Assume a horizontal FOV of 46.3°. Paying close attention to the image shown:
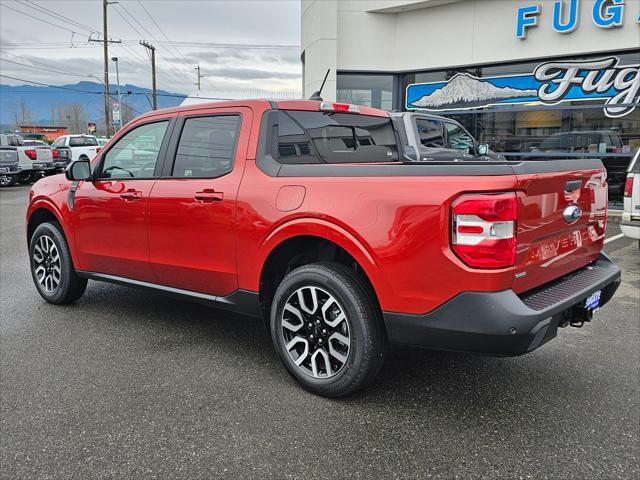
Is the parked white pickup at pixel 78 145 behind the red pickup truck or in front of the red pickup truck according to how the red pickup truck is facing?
in front

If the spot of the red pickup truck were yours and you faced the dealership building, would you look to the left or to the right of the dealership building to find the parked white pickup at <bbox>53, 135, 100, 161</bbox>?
left

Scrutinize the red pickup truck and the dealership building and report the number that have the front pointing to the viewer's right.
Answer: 0

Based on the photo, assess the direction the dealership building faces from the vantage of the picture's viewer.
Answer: facing the viewer and to the left of the viewer

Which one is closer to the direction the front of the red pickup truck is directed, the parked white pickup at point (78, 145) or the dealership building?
the parked white pickup

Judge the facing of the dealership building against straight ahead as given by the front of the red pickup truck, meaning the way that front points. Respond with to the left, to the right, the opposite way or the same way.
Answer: to the left

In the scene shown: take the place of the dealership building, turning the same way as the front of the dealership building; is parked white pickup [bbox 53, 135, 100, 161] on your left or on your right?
on your right

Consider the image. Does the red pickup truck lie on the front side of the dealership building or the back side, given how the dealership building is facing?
on the front side

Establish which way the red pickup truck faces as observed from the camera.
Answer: facing away from the viewer and to the left of the viewer
